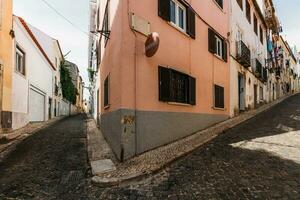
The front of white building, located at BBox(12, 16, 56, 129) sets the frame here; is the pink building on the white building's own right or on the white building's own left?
on the white building's own right

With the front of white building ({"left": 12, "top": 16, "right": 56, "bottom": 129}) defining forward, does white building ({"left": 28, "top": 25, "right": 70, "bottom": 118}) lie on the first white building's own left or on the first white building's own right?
on the first white building's own left

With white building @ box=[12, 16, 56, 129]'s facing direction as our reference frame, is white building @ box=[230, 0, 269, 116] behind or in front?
in front

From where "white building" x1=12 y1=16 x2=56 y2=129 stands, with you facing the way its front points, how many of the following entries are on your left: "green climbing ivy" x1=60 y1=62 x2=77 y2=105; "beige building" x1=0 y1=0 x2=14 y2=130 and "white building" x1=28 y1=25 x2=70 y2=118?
2

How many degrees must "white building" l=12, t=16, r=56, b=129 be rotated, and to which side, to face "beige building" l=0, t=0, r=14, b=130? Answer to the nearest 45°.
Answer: approximately 90° to its right

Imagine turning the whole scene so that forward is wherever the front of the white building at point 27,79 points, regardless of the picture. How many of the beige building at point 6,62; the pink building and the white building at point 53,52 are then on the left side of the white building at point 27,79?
1

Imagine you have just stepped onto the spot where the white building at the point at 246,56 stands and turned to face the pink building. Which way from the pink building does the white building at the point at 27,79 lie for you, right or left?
right

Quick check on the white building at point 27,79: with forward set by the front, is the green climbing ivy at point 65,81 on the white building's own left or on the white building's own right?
on the white building's own left

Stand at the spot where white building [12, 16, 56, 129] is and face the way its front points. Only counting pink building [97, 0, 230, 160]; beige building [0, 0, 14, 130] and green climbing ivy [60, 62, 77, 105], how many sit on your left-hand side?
1

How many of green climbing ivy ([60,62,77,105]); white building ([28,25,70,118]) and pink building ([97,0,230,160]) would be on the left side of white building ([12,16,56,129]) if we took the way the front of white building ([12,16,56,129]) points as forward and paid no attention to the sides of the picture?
2

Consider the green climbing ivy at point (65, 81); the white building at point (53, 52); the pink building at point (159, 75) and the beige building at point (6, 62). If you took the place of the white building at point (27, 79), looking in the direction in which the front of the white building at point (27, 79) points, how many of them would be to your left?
2

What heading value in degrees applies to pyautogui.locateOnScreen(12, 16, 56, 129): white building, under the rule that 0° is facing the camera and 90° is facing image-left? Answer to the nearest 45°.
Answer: approximately 270°
